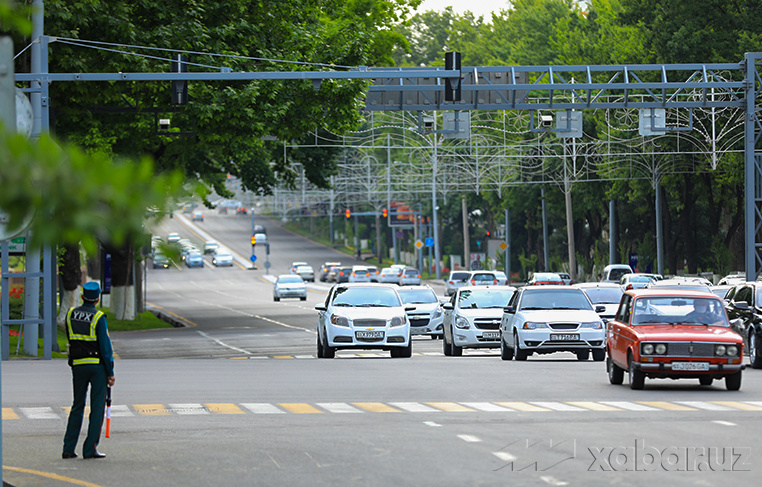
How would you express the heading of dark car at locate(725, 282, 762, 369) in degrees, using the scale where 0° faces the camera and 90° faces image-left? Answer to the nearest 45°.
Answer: approximately 315°

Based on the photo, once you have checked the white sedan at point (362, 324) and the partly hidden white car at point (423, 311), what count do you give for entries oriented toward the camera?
2

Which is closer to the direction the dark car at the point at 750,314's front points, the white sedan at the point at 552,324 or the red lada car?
the red lada car

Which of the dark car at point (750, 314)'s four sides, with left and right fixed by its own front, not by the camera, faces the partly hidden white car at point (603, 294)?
back

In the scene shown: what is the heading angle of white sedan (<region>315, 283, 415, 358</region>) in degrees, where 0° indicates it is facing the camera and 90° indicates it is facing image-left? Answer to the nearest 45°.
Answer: approximately 0°
